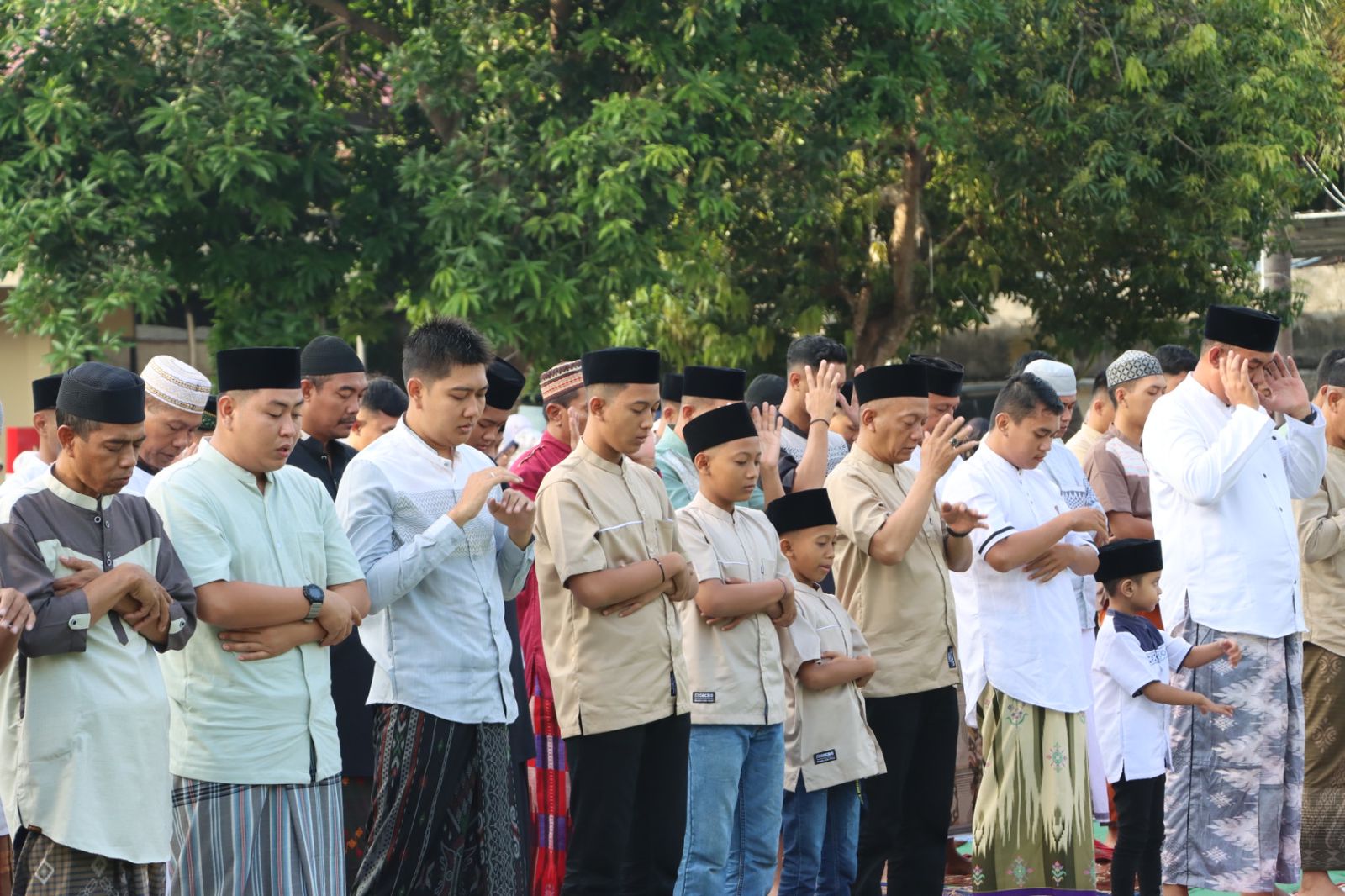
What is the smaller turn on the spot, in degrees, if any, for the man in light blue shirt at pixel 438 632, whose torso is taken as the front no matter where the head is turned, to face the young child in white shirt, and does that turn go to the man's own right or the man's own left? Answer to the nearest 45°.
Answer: approximately 90° to the man's own left

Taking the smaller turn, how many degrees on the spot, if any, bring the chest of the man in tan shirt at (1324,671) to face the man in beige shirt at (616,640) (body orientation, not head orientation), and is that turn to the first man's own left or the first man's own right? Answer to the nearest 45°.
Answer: approximately 90° to the first man's own right

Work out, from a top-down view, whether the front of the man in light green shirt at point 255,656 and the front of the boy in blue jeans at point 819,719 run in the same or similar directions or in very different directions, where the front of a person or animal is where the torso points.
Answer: same or similar directions

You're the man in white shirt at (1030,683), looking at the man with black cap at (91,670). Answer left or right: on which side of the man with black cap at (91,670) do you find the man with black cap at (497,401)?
right

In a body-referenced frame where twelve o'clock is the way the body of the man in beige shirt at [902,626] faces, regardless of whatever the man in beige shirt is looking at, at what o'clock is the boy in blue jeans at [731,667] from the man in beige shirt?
The boy in blue jeans is roughly at 3 o'clock from the man in beige shirt.

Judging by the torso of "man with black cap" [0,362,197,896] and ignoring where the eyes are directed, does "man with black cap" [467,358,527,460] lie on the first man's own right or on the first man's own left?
on the first man's own left

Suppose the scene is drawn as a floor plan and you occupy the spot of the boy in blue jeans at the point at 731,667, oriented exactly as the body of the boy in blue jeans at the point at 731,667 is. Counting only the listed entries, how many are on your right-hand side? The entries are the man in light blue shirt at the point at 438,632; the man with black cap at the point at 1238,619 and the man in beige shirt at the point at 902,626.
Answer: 1

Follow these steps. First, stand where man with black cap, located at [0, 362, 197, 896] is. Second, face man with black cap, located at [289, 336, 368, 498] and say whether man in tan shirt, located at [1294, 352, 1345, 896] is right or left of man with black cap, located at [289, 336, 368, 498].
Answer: right

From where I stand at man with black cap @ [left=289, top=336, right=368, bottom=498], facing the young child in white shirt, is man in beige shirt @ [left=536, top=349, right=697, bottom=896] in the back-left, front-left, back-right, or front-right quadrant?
front-right

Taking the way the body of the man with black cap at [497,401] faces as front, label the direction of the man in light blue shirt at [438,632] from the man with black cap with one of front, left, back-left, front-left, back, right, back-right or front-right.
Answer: front-right
